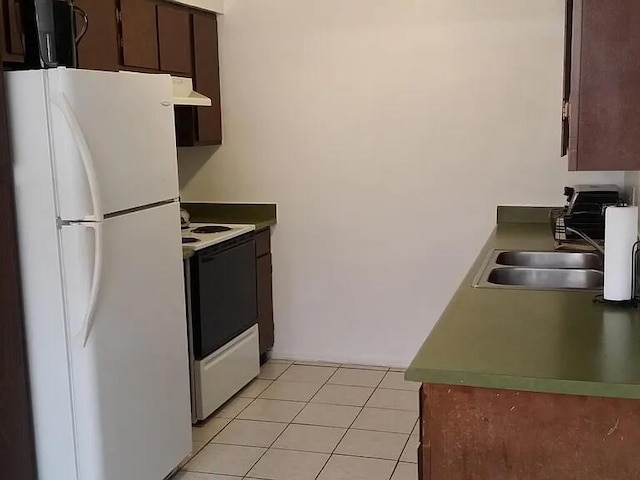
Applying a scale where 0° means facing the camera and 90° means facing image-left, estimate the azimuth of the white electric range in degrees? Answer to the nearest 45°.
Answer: approximately 315°

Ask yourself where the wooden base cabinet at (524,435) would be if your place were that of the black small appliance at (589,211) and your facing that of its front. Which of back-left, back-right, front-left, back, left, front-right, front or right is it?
left

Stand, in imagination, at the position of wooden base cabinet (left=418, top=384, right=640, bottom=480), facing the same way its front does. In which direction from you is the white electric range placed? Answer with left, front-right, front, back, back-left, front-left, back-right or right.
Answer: front-right

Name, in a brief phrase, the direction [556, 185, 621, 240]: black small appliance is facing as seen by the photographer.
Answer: facing to the left of the viewer

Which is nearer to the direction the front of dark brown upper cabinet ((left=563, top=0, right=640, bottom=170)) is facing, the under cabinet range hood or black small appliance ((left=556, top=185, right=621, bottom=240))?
the under cabinet range hood

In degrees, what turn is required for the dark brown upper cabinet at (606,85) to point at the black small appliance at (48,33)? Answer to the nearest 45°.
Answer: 0° — it already faces it

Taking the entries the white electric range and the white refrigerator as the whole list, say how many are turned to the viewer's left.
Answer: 0

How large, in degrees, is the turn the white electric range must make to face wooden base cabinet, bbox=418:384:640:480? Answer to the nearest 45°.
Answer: approximately 45° to its right

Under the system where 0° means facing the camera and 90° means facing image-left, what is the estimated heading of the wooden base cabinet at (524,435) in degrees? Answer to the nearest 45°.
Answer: approximately 90°

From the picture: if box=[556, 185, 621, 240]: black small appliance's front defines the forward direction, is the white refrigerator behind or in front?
in front

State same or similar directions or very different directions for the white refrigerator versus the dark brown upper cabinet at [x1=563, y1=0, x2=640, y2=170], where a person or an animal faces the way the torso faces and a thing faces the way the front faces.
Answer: very different directions

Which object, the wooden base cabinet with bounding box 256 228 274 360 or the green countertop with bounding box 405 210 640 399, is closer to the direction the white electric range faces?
the green countertop

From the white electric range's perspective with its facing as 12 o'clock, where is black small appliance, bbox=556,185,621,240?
The black small appliance is roughly at 11 o'clock from the white electric range.

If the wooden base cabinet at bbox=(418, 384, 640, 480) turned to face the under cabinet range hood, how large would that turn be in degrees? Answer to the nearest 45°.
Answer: approximately 45° to its right

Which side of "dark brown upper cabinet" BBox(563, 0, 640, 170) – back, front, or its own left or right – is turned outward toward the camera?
left
